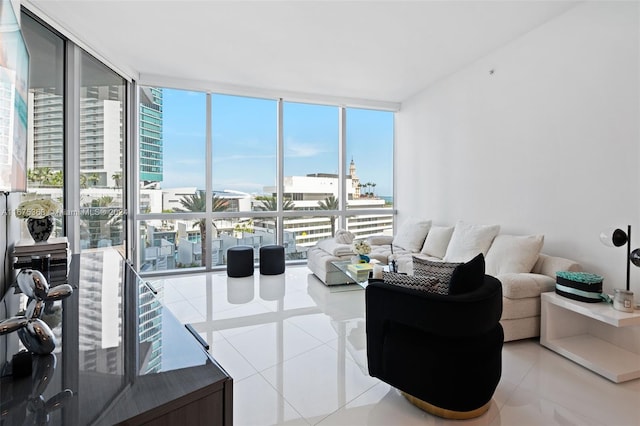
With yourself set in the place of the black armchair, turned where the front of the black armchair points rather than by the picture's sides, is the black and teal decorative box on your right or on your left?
on your right

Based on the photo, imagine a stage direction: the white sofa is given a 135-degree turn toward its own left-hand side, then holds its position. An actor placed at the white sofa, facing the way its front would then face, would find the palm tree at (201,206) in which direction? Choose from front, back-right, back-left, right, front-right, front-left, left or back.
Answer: back

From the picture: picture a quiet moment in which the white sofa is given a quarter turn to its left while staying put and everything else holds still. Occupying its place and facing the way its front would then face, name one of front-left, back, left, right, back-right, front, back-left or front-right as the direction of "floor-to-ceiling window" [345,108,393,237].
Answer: back

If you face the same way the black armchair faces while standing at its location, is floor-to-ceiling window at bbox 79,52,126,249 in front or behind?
in front

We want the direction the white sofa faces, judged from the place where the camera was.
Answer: facing the viewer and to the left of the viewer

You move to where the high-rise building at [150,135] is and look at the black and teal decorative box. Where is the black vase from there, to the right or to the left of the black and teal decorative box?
right

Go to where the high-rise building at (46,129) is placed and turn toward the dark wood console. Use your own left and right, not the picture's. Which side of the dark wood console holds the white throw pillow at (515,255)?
left

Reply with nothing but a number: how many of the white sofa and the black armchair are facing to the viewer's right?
0

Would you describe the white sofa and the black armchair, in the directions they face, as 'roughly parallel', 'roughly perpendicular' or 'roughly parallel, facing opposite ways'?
roughly perpendicular

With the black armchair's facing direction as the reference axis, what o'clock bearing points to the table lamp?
The table lamp is roughly at 3 o'clock from the black armchair.

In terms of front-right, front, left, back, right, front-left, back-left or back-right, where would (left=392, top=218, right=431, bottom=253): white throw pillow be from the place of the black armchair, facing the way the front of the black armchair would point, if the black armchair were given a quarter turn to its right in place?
front-left

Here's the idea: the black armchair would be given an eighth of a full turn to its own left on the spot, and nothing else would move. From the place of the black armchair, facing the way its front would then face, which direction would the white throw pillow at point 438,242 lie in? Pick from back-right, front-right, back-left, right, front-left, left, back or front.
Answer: right

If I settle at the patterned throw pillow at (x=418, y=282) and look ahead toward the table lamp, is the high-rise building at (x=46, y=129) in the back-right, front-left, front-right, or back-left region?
back-left

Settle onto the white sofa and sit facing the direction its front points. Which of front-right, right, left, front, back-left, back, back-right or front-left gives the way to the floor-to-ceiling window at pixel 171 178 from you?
front-right

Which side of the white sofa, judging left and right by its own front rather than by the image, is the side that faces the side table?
left

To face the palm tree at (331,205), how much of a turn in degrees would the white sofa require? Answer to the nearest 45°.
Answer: approximately 90° to its right
